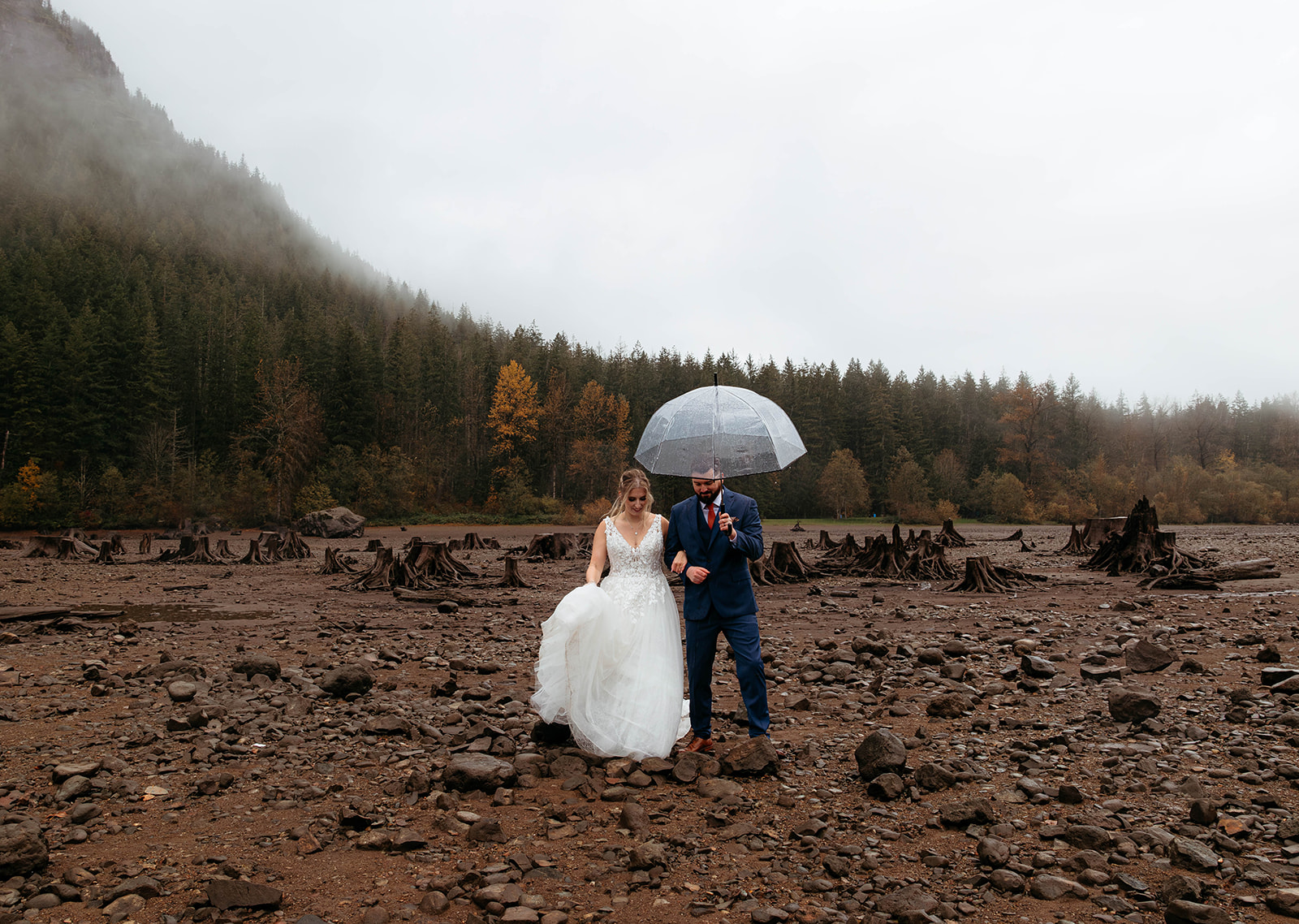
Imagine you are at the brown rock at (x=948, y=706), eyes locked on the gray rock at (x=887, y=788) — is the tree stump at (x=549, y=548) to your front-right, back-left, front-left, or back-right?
back-right

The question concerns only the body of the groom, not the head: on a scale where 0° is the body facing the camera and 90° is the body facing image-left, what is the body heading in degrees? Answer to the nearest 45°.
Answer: approximately 0°

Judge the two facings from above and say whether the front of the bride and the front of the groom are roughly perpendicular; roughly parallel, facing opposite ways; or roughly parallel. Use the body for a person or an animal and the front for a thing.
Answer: roughly parallel

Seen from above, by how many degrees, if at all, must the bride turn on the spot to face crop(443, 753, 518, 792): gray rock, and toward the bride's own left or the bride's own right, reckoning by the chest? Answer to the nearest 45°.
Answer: approximately 45° to the bride's own right

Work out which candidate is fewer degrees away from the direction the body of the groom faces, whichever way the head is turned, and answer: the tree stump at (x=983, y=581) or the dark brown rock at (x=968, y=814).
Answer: the dark brown rock

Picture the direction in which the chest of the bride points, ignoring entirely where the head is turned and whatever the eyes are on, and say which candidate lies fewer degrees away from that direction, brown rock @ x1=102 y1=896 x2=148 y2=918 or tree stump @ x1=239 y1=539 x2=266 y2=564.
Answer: the brown rock

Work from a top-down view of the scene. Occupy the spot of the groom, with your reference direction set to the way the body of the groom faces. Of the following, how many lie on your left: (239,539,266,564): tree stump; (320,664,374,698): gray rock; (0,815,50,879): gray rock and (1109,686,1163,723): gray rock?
1

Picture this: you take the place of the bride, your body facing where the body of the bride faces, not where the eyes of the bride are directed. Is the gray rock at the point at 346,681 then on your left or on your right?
on your right

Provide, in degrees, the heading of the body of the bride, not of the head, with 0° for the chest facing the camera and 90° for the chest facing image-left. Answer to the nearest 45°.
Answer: approximately 0°

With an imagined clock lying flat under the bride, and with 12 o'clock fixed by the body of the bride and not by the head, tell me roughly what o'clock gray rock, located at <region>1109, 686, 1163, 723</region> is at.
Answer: The gray rock is roughly at 9 o'clock from the bride.

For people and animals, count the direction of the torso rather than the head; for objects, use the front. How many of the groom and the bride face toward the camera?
2

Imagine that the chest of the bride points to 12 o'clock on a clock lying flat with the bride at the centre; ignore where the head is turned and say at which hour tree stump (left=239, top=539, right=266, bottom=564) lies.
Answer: The tree stump is roughly at 5 o'clock from the bride.

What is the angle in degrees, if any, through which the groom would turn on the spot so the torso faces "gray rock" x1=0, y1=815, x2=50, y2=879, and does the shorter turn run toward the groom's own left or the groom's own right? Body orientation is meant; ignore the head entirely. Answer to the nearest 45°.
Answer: approximately 45° to the groom's own right
